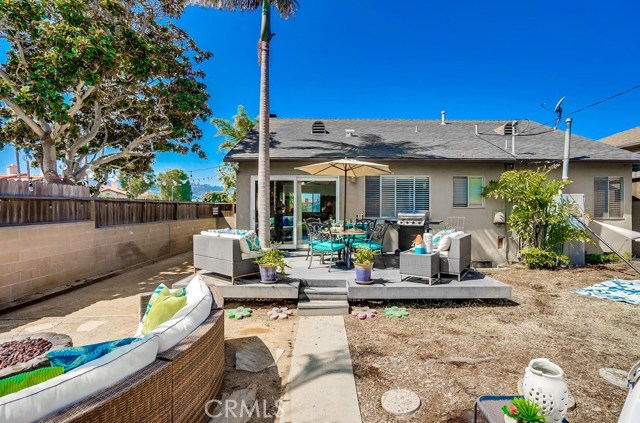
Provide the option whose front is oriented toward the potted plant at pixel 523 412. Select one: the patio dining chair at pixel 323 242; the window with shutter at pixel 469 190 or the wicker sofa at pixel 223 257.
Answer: the window with shutter

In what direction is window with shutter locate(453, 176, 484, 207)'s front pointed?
toward the camera

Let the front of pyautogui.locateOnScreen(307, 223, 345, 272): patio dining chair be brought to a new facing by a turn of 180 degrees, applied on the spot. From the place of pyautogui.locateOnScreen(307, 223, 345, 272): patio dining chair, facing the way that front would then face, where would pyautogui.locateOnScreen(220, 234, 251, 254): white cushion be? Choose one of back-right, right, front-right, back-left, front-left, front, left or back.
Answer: front

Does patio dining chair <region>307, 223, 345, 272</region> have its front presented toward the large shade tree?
no

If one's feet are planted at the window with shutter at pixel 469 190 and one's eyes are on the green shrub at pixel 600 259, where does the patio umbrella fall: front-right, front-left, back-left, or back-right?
back-right

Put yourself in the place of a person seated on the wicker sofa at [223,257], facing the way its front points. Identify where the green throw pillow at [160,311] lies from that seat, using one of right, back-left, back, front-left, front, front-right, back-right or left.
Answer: back-right

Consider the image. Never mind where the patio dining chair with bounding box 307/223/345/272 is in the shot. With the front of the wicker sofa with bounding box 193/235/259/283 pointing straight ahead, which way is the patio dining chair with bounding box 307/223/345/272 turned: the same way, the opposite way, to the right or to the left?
the same way

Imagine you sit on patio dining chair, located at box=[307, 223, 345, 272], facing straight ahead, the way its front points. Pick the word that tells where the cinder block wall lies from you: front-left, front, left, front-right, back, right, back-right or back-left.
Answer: back-left

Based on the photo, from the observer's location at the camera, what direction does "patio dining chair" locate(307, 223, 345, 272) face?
facing away from the viewer and to the right of the viewer

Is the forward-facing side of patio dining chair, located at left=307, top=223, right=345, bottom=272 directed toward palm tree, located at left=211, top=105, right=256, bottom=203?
no

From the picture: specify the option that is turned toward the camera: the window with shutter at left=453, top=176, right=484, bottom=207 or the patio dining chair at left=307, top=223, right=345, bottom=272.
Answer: the window with shutter

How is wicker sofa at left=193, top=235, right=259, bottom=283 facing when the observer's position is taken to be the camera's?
facing away from the viewer and to the right of the viewer

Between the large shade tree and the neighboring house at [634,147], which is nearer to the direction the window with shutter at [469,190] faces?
the large shade tree

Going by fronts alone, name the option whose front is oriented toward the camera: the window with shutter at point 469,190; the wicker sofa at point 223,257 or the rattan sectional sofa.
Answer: the window with shutter

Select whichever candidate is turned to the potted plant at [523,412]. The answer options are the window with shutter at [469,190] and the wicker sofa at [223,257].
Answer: the window with shutter
